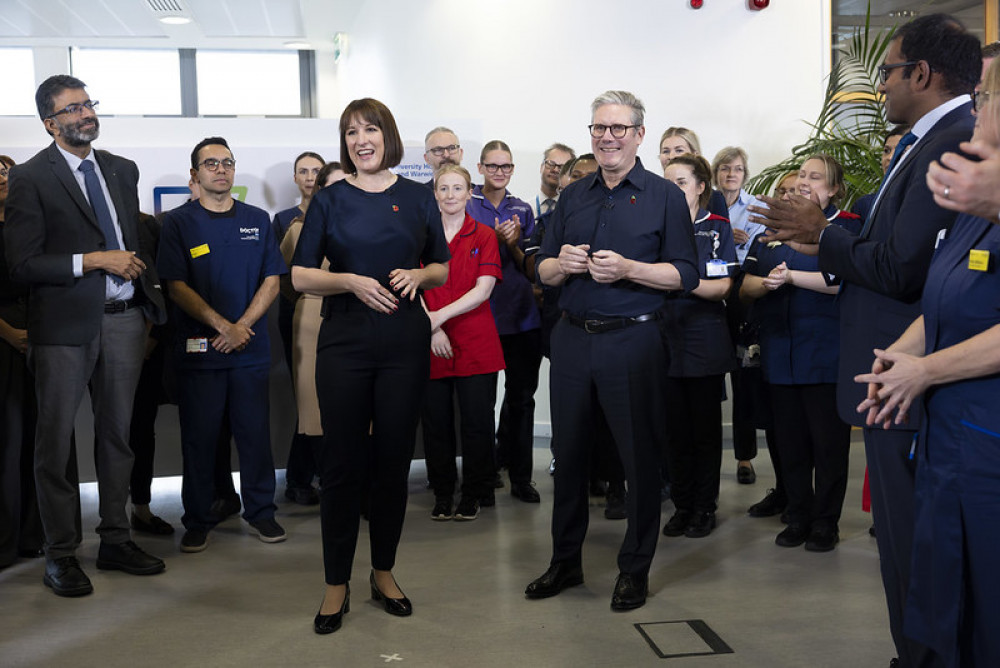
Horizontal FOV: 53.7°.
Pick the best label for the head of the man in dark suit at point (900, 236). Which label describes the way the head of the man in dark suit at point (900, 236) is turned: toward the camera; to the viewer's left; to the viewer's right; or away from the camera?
to the viewer's left

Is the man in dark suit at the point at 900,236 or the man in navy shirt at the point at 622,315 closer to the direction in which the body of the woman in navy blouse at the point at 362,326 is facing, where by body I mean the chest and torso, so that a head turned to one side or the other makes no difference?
the man in dark suit

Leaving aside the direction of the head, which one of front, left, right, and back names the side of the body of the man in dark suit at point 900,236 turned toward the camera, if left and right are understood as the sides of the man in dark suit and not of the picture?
left

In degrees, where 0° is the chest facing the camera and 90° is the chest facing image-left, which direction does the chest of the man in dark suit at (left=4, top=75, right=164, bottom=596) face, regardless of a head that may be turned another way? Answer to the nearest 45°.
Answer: approximately 315°

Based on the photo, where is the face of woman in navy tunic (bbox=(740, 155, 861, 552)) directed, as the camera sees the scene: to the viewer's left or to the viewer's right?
to the viewer's left

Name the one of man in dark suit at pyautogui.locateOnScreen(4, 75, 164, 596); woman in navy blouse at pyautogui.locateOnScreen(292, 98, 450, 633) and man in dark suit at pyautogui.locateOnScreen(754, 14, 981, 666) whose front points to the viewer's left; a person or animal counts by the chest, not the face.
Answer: man in dark suit at pyautogui.locateOnScreen(754, 14, 981, 666)

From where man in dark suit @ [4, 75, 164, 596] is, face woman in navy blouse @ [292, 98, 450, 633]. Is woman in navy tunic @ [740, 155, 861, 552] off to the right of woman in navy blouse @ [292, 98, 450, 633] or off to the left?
left

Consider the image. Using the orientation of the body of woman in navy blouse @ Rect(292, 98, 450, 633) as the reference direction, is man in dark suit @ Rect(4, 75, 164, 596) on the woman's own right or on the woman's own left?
on the woman's own right
